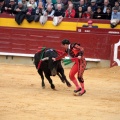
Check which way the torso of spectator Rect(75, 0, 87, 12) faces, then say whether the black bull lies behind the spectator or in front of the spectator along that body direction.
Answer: in front

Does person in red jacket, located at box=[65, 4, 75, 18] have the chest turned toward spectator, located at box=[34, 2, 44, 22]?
no

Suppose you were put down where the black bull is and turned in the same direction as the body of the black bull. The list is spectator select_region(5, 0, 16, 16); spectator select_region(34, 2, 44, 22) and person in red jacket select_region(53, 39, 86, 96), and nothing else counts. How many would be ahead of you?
1

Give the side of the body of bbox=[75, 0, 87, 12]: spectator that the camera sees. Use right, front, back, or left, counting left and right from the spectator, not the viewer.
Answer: front

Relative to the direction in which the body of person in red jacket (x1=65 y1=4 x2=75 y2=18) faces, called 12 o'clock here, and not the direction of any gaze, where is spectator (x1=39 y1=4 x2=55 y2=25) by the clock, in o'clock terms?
The spectator is roughly at 3 o'clock from the person in red jacket.

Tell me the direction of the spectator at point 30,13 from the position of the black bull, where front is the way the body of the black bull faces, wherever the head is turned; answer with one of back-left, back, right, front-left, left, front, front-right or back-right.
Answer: back-left

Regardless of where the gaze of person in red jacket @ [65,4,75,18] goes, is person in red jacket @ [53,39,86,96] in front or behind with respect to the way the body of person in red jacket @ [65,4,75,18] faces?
in front

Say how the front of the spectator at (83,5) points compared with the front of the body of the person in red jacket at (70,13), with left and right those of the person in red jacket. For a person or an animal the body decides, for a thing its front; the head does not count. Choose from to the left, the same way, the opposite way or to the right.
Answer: the same way

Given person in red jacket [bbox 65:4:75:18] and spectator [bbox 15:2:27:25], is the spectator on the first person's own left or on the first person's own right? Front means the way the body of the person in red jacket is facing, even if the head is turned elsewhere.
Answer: on the first person's own right

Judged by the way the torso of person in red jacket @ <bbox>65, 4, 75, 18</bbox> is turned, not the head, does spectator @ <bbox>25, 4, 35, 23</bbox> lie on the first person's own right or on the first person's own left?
on the first person's own right

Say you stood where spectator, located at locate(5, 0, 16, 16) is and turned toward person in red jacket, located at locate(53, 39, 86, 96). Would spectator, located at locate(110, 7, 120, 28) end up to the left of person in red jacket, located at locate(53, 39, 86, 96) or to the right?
left

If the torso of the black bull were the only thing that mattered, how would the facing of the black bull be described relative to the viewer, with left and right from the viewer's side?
facing the viewer and to the right of the viewer

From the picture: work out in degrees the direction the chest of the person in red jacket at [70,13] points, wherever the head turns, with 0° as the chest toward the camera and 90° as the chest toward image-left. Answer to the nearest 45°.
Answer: approximately 0°

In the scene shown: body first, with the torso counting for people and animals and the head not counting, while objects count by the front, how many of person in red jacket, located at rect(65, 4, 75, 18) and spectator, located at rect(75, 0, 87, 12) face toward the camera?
2

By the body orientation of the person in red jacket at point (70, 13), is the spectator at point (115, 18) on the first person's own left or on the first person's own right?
on the first person's own left
